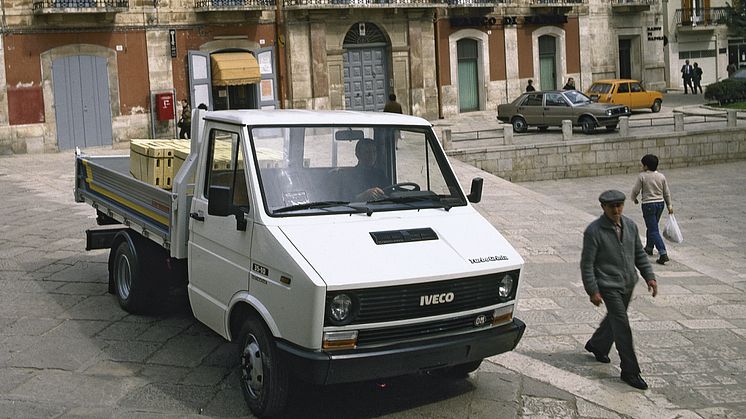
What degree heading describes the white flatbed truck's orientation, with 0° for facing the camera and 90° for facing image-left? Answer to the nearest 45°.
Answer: approximately 315°

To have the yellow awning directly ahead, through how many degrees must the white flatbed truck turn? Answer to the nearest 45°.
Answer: approximately 135° to its left

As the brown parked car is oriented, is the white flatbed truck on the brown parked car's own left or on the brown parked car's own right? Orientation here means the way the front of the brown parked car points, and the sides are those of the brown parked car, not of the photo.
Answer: on the brown parked car's own right

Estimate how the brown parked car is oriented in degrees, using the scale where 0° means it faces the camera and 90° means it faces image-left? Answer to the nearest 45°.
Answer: approximately 315°

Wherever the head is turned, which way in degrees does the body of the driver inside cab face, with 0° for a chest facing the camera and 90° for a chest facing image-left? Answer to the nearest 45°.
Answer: approximately 315°

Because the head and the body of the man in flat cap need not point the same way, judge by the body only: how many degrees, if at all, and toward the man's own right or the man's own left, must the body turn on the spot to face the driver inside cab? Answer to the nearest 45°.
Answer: approximately 135° to the man's own right

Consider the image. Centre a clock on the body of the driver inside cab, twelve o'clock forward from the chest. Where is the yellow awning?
The yellow awning is roughly at 7 o'clock from the driver inside cab.

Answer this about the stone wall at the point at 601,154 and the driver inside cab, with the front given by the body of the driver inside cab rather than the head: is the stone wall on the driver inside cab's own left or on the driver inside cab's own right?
on the driver inside cab's own left
